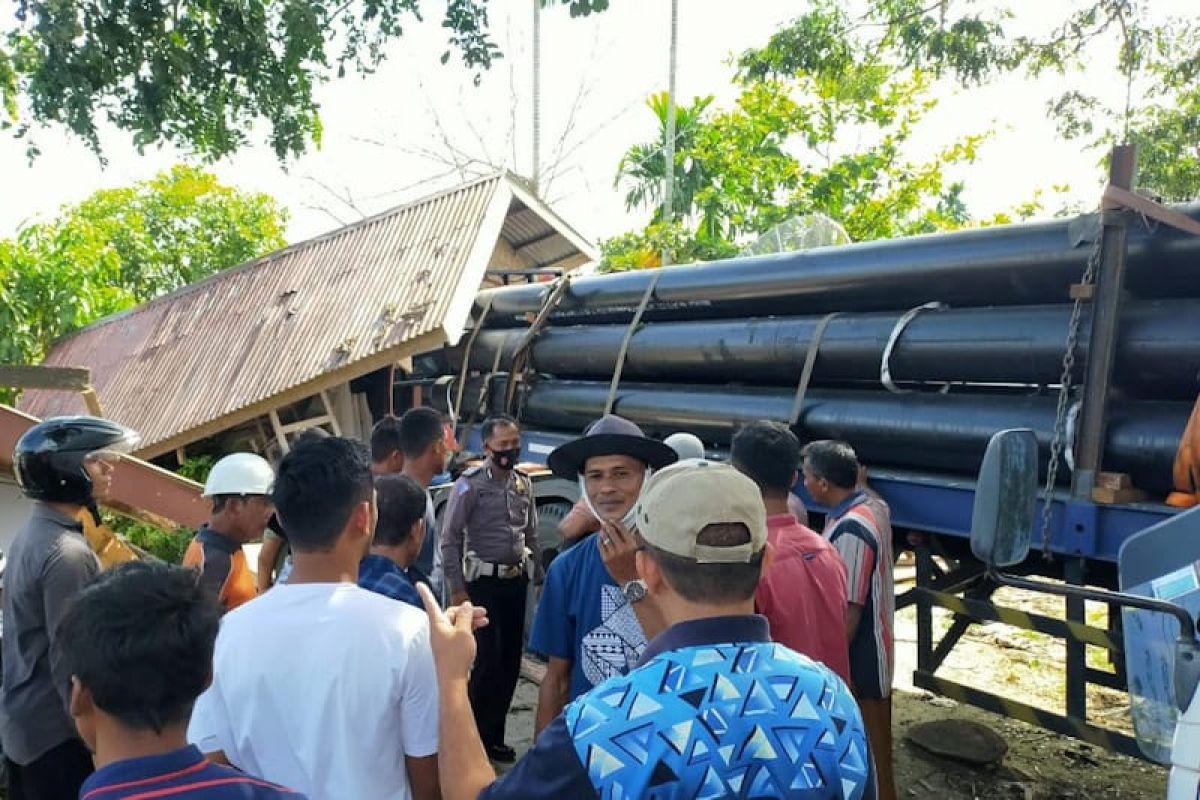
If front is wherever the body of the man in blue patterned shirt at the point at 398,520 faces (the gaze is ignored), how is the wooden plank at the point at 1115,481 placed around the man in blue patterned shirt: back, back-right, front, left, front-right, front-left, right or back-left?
front-right

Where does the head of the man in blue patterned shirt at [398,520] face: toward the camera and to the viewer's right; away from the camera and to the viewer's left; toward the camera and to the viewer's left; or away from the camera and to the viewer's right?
away from the camera and to the viewer's right

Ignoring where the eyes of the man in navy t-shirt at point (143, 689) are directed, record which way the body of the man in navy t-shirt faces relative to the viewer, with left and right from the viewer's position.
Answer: facing away from the viewer and to the left of the viewer

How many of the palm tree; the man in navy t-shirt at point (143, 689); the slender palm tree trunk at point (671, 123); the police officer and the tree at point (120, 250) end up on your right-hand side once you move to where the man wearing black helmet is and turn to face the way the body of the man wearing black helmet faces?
1

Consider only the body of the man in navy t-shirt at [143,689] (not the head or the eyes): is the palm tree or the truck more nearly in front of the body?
the palm tree

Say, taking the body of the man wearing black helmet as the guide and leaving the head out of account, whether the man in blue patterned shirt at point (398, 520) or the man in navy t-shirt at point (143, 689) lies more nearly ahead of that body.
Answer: the man in blue patterned shirt

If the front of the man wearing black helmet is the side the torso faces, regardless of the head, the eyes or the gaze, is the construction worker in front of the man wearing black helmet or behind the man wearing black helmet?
in front

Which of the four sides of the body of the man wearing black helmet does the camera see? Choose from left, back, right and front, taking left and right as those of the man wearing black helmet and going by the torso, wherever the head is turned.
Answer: right

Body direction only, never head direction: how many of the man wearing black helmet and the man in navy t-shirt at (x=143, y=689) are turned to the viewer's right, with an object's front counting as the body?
1

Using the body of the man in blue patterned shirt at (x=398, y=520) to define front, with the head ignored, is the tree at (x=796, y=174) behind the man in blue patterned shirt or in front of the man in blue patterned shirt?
in front

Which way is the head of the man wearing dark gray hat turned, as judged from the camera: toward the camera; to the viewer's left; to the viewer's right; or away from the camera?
toward the camera

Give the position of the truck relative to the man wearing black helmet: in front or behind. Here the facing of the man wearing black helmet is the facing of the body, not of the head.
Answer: in front

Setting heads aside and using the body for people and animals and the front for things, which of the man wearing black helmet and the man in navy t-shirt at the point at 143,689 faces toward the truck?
the man wearing black helmet
